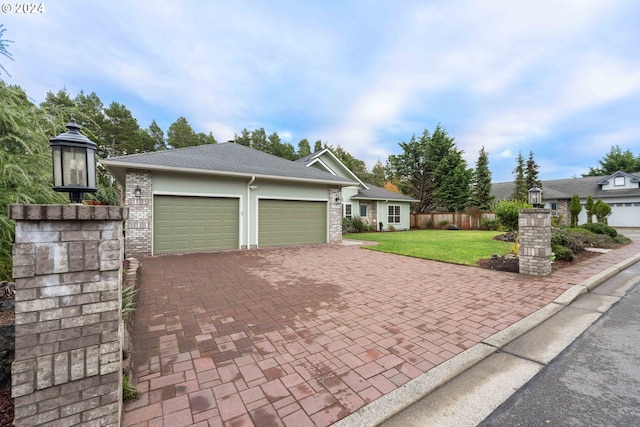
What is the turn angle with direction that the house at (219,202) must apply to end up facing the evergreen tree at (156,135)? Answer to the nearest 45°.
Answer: approximately 180°

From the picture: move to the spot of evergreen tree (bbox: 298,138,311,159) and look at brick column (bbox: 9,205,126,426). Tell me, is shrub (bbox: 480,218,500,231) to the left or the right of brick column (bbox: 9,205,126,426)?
left

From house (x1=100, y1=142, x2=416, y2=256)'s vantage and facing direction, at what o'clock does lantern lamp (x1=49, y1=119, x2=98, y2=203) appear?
The lantern lamp is roughly at 12 o'clock from the house.

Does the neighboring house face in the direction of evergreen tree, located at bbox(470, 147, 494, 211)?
no

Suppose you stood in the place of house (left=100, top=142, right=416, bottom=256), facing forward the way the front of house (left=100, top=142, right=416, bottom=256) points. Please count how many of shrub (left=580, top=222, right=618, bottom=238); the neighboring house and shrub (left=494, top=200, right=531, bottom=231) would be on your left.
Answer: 3

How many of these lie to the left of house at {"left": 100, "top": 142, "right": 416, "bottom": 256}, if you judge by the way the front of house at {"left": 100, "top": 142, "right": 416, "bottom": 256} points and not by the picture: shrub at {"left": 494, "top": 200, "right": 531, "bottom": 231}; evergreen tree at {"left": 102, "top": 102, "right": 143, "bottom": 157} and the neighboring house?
2

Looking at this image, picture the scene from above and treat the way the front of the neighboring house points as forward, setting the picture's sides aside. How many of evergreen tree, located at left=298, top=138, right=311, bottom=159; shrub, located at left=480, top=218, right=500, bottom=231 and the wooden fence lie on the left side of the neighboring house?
0

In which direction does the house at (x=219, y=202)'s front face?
toward the camera

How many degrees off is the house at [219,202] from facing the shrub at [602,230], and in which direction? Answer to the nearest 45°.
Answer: approximately 90° to its left

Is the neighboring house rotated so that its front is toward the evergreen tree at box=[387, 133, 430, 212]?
no

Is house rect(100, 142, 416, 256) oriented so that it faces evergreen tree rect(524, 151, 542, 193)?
no

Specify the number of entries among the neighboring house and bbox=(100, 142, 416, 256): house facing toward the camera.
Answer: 2

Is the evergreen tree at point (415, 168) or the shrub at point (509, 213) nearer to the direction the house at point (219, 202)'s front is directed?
the shrub

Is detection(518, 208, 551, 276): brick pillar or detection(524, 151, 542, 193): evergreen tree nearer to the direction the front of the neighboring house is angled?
the brick pillar

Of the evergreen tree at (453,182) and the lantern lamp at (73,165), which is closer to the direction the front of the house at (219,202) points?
the lantern lamp
